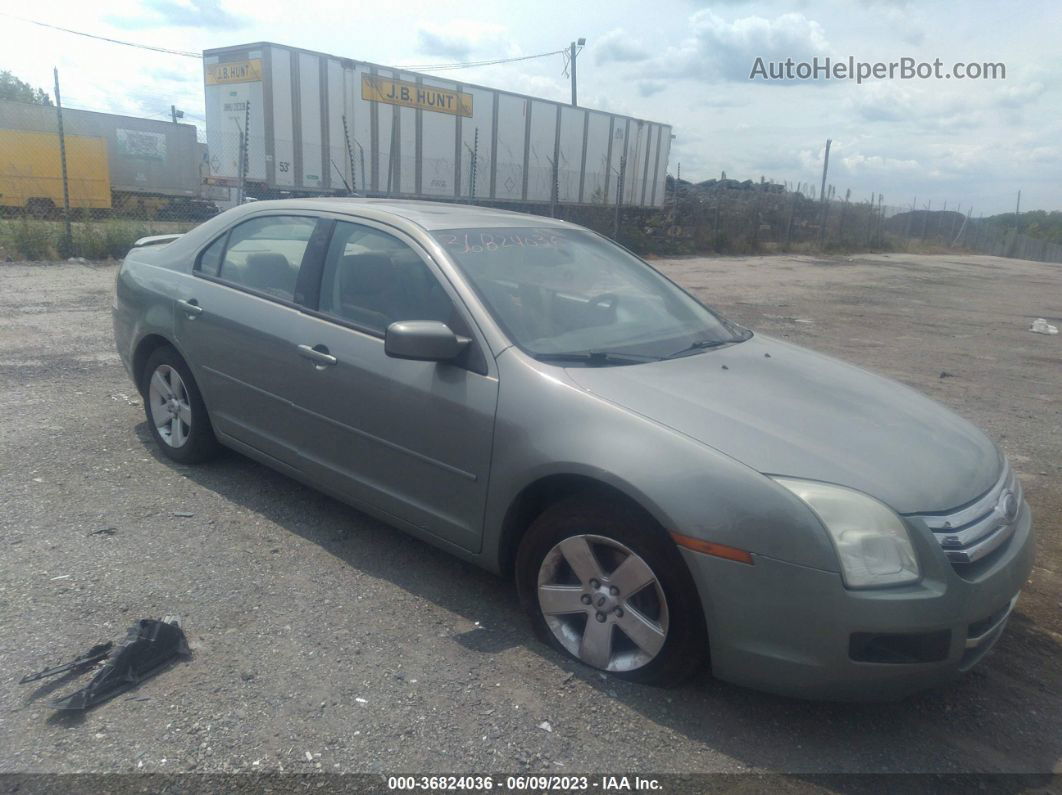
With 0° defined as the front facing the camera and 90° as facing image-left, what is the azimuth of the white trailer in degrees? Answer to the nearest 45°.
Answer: approximately 45°

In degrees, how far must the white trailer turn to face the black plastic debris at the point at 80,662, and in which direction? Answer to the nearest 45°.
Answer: approximately 45° to its left

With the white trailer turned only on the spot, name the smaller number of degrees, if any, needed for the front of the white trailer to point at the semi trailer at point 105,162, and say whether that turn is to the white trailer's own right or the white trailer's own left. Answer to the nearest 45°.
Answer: approximately 90° to the white trailer's own right

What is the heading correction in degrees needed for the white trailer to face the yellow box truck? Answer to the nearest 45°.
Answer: approximately 90° to its right

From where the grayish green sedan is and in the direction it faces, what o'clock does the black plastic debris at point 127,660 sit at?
The black plastic debris is roughly at 4 o'clock from the grayish green sedan.
